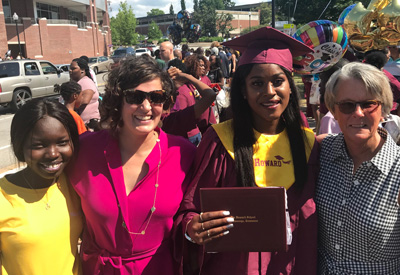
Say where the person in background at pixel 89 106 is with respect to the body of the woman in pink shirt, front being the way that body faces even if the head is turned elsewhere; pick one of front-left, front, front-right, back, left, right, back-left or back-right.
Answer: back

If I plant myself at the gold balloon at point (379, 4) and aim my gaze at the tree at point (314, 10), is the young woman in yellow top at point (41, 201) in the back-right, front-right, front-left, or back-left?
back-left

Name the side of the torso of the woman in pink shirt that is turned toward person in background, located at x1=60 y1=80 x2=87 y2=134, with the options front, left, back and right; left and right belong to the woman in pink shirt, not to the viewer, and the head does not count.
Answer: back

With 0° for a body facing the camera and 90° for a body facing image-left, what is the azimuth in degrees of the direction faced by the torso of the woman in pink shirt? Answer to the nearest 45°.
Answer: approximately 0°
